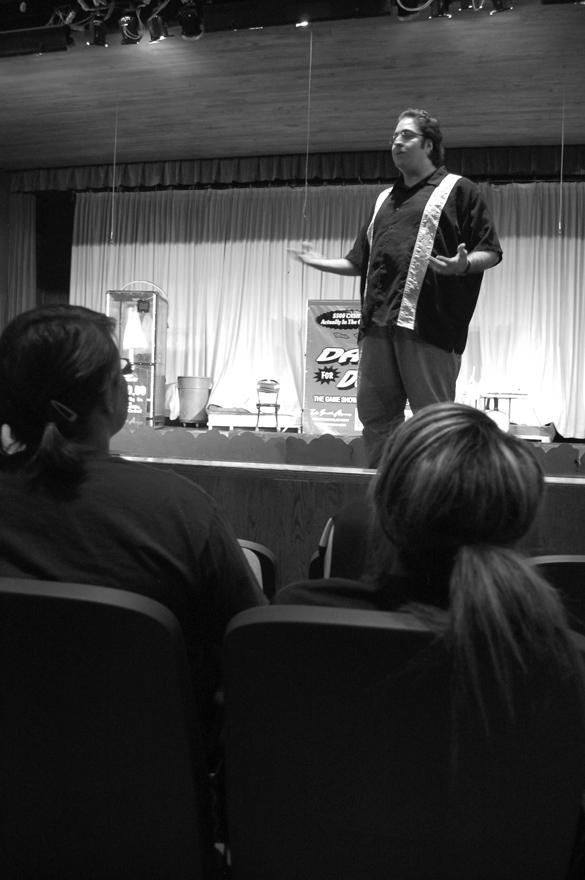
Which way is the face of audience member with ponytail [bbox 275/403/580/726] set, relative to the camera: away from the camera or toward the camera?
away from the camera

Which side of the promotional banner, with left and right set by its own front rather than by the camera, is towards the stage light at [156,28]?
front

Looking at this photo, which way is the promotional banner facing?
toward the camera

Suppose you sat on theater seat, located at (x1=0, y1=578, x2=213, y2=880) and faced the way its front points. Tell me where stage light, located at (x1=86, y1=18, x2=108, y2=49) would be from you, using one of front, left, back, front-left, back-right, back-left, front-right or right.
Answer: front

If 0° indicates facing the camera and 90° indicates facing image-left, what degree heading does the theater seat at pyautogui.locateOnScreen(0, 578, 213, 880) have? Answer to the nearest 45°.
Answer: approximately 180°

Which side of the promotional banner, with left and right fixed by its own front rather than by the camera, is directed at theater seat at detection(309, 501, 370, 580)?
front

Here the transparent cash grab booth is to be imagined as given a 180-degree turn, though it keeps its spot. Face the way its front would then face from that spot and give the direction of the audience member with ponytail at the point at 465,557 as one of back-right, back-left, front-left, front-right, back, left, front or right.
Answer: back

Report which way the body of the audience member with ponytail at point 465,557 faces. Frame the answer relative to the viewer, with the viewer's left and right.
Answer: facing away from the viewer and to the left of the viewer

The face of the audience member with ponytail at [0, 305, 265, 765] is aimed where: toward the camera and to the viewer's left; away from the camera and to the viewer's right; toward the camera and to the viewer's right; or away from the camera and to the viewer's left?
away from the camera and to the viewer's right

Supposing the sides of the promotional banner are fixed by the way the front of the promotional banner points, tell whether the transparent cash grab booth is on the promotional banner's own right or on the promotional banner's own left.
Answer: on the promotional banner's own right

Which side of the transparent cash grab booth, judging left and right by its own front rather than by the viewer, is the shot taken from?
front

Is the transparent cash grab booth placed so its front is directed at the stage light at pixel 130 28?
yes

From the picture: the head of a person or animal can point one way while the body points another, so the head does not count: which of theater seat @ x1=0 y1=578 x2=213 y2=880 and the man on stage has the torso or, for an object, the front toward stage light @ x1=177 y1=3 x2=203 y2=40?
the theater seat

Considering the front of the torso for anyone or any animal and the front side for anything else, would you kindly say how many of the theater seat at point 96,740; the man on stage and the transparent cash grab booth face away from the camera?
1

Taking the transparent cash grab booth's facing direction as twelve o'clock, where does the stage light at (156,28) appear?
The stage light is roughly at 12 o'clock from the transparent cash grab booth.

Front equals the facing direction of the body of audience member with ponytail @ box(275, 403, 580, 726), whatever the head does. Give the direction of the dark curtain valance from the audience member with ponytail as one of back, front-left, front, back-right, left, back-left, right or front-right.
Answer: front-right

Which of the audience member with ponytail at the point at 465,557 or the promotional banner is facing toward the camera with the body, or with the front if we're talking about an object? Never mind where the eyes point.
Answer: the promotional banner
